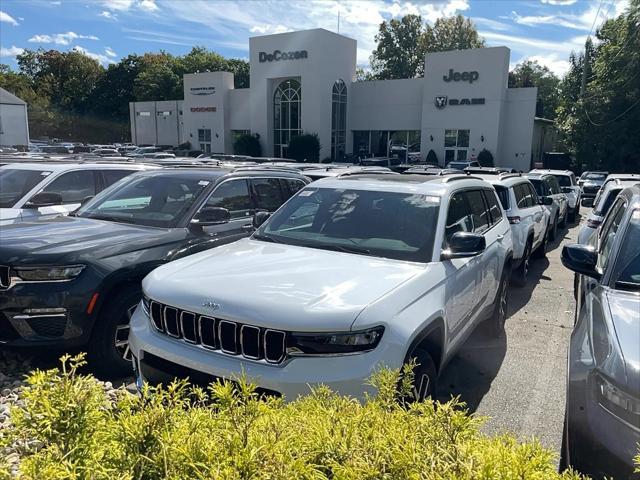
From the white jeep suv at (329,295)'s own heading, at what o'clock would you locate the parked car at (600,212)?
The parked car is roughly at 6 o'clock from the white jeep suv.

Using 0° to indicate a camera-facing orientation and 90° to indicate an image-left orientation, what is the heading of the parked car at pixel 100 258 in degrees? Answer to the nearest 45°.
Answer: approximately 45°

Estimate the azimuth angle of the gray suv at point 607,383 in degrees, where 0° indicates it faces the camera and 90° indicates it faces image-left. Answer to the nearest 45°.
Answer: approximately 315°

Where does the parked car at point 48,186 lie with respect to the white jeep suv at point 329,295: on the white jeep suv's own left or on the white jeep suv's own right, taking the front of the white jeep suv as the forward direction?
on the white jeep suv's own right

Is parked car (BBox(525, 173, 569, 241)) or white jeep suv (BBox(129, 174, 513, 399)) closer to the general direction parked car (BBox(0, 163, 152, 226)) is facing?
the white jeep suv

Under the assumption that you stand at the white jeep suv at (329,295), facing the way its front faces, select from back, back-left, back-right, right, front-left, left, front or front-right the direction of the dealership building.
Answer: back-right

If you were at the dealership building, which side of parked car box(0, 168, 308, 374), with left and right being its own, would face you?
back

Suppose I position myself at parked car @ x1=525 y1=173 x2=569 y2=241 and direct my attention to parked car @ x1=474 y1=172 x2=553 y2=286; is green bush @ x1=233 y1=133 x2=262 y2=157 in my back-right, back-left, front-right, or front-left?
back-right

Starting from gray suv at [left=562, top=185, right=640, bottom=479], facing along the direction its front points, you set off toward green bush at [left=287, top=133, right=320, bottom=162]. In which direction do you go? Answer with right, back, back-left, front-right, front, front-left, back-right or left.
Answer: back

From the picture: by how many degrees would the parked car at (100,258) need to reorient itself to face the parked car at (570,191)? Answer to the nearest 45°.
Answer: approximately 180°

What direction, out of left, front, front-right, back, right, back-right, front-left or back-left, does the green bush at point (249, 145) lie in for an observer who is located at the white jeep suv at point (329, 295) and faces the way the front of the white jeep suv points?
back-right

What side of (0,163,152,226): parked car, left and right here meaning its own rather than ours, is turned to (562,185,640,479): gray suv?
left

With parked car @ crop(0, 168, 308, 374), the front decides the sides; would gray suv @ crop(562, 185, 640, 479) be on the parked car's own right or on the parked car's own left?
on the parked car's own left
